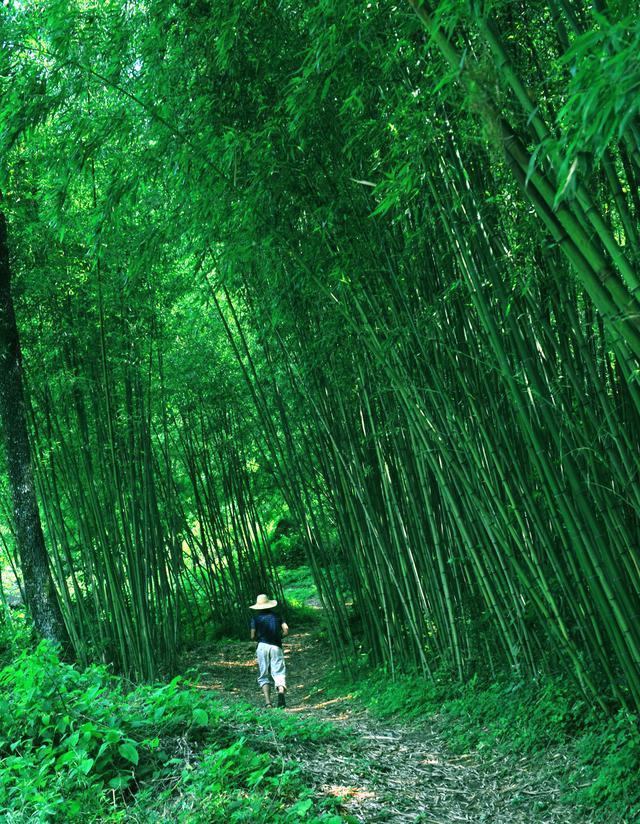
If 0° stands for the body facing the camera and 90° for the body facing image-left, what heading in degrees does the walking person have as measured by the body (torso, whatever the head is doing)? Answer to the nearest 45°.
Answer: approximately 180°
